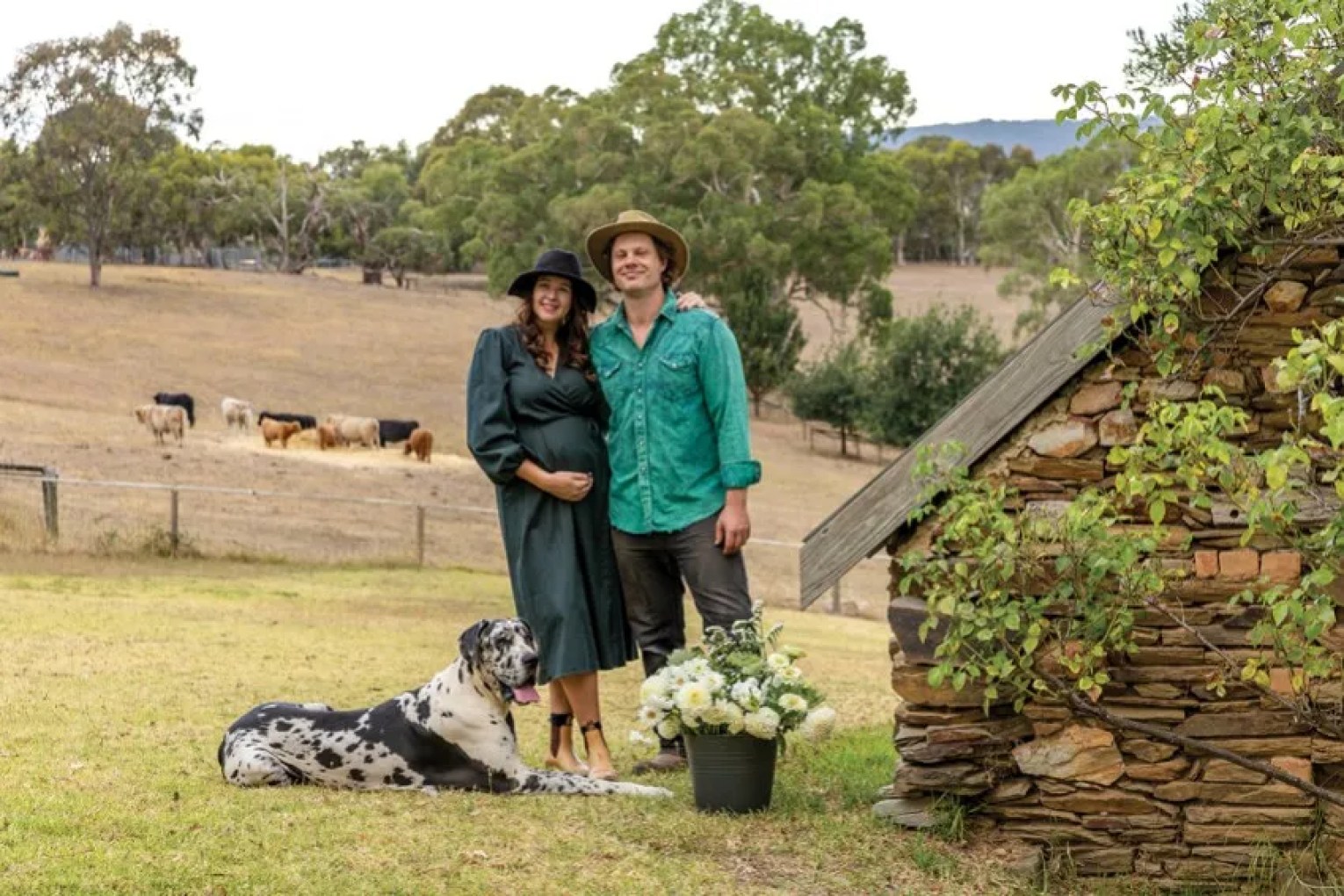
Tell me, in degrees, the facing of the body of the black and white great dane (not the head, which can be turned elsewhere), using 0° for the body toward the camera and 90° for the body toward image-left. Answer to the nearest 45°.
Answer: approximately 270°

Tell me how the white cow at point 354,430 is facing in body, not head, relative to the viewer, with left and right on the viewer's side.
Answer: facing to the left of the viewer

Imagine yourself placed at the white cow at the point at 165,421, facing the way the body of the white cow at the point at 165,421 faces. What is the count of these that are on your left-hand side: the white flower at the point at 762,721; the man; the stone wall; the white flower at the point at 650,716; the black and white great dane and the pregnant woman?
6

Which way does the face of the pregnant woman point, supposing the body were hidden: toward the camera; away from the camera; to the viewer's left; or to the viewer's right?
toward the camera

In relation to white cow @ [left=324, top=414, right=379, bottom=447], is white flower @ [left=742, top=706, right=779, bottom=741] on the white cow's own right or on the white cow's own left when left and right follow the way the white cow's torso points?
on the white cow's own left

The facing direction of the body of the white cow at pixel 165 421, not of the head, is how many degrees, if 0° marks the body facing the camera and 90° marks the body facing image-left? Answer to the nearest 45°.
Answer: approximately 90°

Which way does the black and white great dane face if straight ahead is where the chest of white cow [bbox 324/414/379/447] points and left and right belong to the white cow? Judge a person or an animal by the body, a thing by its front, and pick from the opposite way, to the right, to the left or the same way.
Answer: the opposite way

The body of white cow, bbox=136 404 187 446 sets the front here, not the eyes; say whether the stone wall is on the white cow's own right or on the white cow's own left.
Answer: on the white cow's own left
